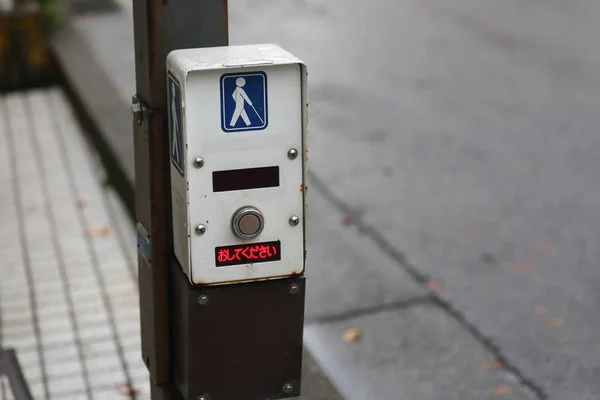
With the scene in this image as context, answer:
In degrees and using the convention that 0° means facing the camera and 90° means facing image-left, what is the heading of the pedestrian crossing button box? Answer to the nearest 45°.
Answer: approximately 0°

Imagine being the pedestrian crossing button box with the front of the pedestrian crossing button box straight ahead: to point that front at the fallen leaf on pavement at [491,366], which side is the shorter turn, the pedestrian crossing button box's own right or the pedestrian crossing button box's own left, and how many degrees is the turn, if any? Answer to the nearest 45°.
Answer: approximately 135° to the pedestrian crossing button box's own left

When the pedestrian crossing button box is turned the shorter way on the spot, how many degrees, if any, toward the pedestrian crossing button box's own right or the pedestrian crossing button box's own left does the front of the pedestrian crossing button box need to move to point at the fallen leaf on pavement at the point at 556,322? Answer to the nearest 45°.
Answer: approximately 135° to the pedestrian crossing button box's own left

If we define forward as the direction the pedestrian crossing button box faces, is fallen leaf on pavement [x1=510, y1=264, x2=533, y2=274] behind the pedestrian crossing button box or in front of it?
behind

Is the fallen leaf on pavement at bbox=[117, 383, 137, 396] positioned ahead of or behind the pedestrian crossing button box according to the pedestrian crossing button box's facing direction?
behind

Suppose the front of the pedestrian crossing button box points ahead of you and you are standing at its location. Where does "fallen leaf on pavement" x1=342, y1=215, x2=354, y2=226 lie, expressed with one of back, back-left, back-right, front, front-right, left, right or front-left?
back

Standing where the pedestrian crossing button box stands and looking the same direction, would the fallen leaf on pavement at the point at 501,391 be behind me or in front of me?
behind

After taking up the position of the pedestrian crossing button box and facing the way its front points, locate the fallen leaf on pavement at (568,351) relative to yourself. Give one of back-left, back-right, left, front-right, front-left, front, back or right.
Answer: back-left
